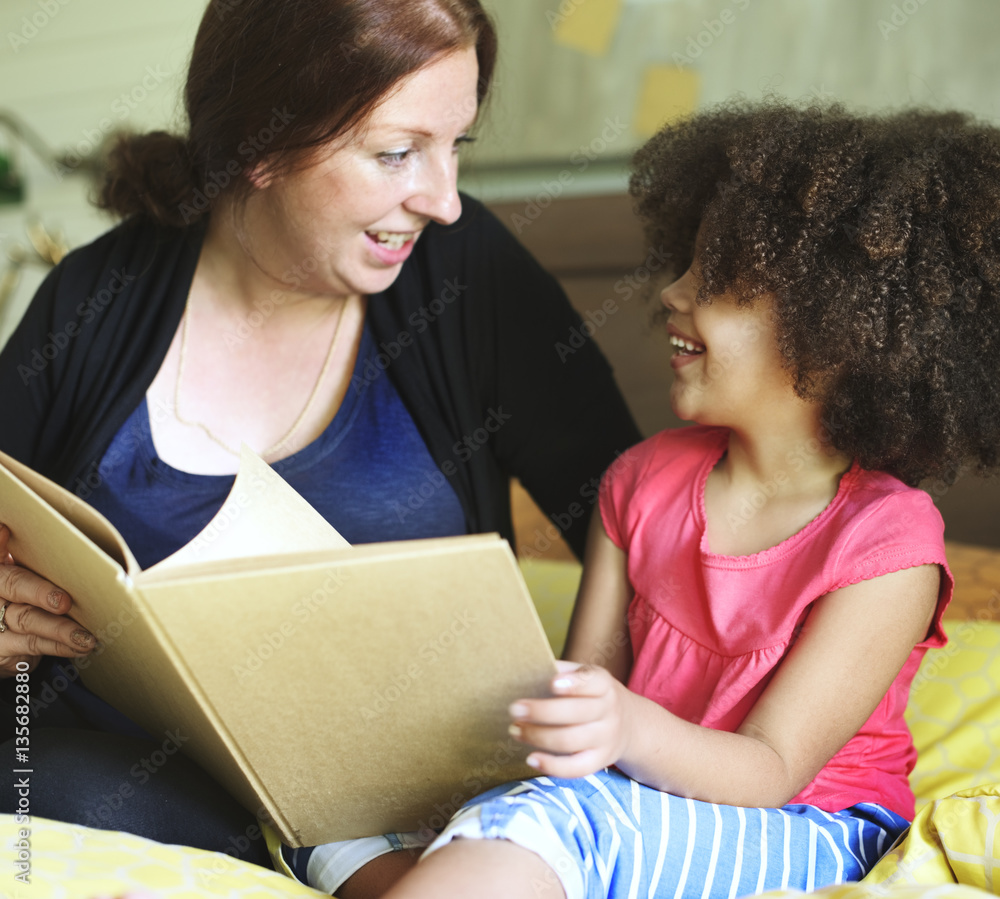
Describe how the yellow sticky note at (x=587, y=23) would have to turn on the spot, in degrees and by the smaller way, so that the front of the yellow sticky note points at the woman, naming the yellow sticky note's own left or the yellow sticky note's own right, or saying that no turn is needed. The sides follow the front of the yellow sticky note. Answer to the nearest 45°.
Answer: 0° — it already faces them

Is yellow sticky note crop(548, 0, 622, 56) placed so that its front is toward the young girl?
yes

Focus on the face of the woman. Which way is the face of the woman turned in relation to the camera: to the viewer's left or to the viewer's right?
to the viewer's right

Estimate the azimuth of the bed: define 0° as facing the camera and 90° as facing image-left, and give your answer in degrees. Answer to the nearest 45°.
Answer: approximately 0°

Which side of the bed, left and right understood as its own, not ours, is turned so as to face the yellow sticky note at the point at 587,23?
back

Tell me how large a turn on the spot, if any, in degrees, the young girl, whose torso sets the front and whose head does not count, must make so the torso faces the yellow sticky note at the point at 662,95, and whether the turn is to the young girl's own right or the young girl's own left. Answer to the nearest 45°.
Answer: approximately 135° to the young girl's own right

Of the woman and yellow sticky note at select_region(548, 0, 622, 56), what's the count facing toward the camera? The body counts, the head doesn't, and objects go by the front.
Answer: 2
